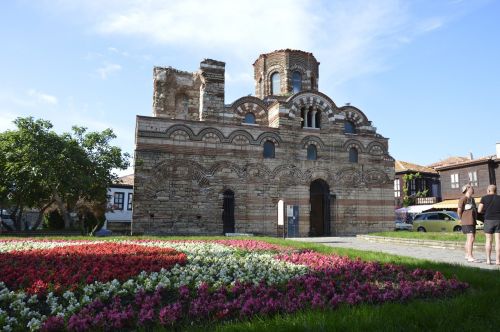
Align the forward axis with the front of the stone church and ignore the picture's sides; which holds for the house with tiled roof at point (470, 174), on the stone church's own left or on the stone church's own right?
on the stone church's own left

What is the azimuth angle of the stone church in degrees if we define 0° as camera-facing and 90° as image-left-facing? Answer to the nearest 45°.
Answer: approximately 0°

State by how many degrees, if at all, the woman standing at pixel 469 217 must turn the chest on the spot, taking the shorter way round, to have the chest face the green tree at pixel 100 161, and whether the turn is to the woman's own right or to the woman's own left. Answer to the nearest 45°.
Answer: approximately 135° to the woman's own right

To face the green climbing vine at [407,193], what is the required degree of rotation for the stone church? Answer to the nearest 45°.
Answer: approximately 135° to its left

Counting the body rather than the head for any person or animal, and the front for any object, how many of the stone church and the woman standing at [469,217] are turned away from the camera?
0

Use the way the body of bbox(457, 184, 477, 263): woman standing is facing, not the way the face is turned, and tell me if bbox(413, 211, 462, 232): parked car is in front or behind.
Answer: behind

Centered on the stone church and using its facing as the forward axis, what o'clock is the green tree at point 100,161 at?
The green tree is roughly at 3 o'clock from the stone church.

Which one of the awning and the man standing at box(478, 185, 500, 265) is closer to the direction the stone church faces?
the man standing

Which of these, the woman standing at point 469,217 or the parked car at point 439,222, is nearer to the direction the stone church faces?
the woman standing
